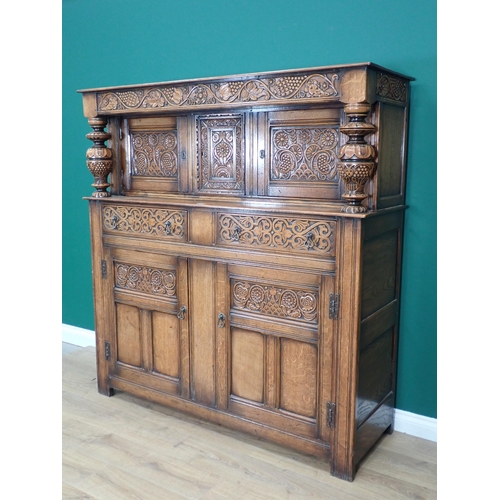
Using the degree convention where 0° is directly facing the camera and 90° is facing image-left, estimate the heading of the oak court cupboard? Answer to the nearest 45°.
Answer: approximately 45°
